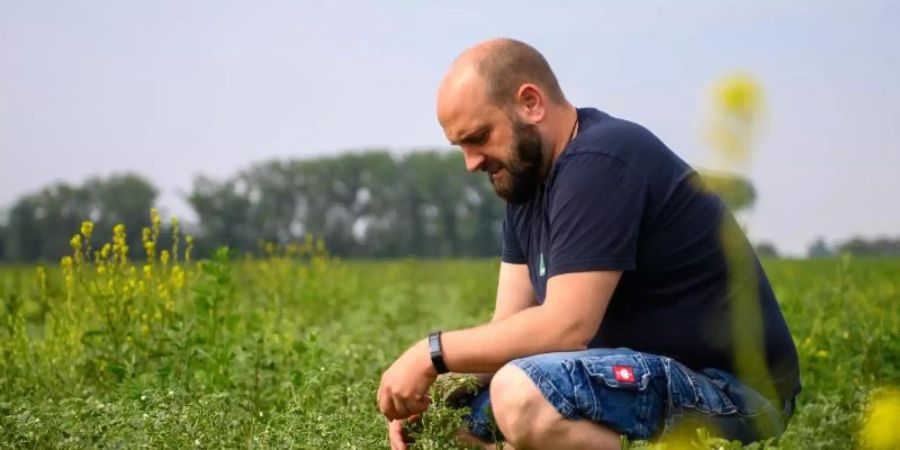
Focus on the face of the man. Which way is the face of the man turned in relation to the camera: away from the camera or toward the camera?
toward the camera

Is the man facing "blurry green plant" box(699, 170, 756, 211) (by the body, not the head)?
no

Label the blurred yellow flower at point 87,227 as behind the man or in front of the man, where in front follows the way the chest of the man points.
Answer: in front

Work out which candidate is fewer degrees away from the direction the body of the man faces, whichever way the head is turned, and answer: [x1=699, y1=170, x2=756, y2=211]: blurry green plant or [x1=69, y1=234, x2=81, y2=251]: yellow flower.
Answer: the yellow flower

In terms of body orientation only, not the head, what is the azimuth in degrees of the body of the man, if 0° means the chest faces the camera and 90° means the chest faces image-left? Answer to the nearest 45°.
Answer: approximately 90°

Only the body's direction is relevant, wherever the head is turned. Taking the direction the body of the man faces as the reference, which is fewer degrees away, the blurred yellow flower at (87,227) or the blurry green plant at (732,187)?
the blurred yellow flower
